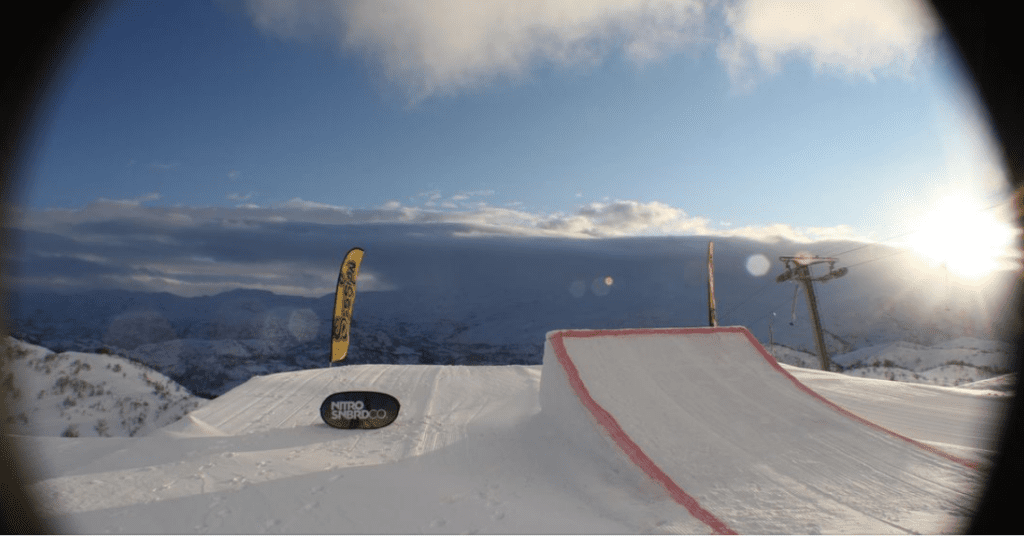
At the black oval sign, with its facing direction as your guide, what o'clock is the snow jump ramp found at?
The snow jump ramp is roughly at 10 o'clock from the black oval sign.

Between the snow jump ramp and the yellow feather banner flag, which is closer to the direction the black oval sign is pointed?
the snow jump ramp

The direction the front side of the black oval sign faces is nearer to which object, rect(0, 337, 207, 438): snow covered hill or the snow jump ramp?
the snow jump ramp

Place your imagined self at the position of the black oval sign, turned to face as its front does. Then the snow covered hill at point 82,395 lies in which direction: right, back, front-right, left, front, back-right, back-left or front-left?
back-right

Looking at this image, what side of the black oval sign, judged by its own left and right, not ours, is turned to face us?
front

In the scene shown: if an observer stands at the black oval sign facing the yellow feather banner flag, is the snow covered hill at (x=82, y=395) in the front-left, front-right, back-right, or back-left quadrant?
front-left

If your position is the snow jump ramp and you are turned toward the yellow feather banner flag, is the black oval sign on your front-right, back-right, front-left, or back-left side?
front-left

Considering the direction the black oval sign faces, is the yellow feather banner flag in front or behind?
behind
